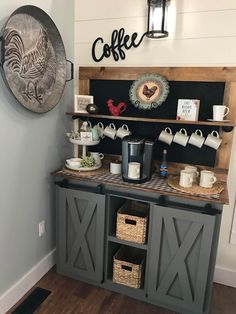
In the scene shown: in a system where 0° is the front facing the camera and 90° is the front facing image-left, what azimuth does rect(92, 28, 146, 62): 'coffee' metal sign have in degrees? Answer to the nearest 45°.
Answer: approximately 0°

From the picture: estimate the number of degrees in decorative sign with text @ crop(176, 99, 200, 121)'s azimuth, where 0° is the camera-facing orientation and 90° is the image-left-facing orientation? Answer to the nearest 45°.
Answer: approximately 0°
